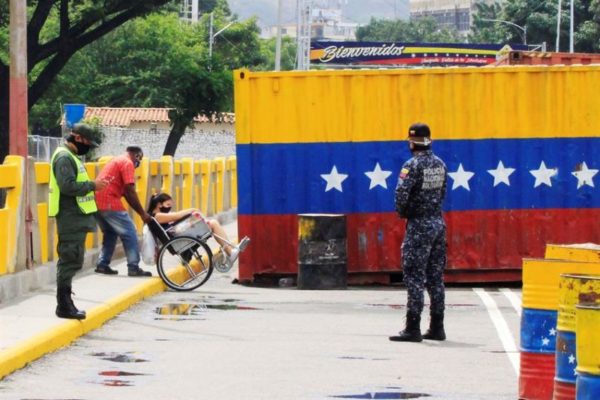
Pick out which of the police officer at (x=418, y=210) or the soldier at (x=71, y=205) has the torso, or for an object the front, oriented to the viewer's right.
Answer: the soldier

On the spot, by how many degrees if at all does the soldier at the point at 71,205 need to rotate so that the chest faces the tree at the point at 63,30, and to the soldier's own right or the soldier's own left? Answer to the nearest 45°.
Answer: approximately 90° to the soldier's own left

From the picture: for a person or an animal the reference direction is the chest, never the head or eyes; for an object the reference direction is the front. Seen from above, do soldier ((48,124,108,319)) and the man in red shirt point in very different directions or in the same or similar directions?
same or similar directions

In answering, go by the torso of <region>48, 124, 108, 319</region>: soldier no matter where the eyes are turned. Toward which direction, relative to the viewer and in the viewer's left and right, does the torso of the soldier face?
facing to the right of the viewer

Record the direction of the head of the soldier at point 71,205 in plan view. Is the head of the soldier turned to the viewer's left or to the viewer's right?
to the viewer's right

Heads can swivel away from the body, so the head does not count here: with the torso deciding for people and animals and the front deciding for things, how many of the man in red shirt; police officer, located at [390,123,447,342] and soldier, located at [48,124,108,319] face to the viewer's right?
2

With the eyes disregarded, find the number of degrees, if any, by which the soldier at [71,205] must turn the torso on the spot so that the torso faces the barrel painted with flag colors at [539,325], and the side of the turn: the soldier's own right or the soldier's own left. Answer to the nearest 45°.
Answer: approximately 45° to the soldier's own right

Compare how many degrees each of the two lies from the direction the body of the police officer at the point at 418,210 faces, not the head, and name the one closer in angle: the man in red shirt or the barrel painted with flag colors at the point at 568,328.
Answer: the man in red shirt

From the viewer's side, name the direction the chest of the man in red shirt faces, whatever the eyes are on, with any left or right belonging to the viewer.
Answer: facing to the right of the viewer
